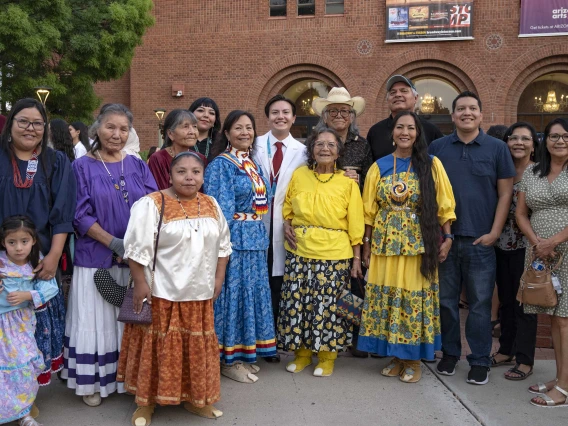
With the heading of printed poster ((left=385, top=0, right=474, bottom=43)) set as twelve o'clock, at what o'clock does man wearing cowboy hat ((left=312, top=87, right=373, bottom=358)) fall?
The man wearing cowboy hat is roughly at 12 o'clock from the printed poster.

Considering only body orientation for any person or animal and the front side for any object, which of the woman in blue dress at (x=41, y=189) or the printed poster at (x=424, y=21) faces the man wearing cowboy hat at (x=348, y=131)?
the printed poster

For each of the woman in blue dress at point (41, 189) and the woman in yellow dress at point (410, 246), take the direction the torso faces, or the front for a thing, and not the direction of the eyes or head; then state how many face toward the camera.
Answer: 2

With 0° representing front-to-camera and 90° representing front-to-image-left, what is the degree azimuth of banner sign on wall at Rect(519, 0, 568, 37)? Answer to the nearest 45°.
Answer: approximately 0°
